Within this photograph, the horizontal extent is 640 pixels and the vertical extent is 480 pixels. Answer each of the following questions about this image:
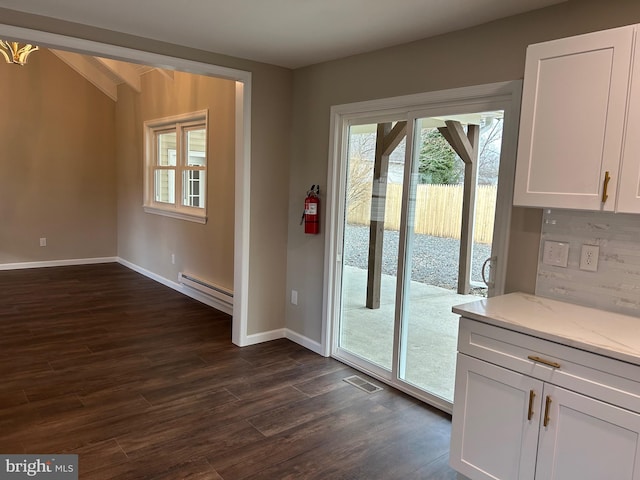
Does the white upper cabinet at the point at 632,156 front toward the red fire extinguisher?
no

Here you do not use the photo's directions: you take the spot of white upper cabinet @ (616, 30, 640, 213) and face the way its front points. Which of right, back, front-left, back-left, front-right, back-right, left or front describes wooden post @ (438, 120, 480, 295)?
back-right

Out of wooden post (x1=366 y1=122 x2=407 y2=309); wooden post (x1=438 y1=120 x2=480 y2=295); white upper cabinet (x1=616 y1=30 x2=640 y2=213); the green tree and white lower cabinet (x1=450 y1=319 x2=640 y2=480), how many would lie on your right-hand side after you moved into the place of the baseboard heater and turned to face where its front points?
0

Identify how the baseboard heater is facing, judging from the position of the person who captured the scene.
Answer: facing the viewer and to the left of the viewer

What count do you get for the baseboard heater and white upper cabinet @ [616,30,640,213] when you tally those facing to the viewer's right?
0

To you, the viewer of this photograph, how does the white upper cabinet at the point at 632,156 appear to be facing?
facing the viewer

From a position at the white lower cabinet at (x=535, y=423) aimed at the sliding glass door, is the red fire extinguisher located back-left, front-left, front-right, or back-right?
front-left

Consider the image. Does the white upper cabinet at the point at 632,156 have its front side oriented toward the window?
no

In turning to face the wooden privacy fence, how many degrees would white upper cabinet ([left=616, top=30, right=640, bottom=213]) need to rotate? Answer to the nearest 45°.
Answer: approximately 135° to its right

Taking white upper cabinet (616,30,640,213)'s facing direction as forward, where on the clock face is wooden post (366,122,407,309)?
The wooden post is roughly at 4 o'clock from the white upper cabinet.

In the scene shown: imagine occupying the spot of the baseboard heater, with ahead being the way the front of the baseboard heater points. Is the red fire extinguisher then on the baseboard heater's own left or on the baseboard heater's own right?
on the baseboard heater's own left

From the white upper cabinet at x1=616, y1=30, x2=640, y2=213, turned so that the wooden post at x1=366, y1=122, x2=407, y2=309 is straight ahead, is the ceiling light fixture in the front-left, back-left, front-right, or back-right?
front-left

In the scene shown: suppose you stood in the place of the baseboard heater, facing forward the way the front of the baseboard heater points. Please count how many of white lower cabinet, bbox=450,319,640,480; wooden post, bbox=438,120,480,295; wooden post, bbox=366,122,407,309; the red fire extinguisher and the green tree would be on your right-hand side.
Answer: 0

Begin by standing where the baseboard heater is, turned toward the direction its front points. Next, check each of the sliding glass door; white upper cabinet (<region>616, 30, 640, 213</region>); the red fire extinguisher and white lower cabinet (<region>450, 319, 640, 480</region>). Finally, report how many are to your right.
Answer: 0
